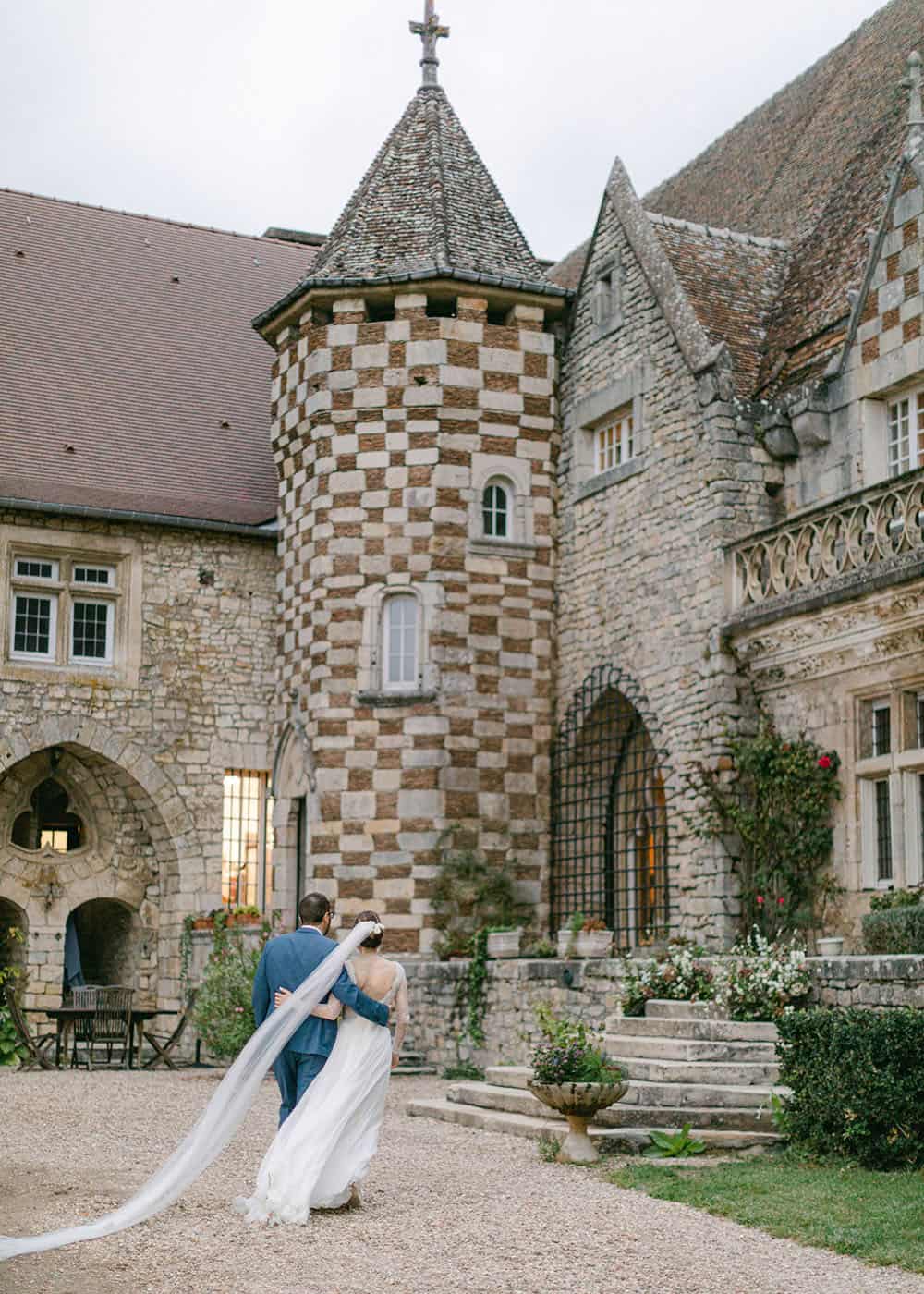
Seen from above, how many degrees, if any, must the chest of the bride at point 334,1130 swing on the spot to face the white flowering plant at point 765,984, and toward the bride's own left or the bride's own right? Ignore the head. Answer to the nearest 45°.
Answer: approximately 45° to the bride's own right

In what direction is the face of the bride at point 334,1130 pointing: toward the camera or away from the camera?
away from the camera

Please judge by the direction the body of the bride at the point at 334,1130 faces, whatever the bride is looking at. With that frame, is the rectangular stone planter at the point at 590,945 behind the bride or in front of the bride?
in front

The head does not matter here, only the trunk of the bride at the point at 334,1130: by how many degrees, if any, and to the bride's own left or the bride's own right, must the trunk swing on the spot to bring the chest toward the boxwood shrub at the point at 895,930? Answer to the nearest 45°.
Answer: approximately 45° to the bride's own right

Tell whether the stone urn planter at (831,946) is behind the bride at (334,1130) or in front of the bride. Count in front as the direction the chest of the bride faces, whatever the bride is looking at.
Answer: in front

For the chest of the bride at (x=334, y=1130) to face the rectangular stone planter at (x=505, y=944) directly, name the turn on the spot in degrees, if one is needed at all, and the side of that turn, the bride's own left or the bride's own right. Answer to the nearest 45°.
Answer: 0° — they already face it

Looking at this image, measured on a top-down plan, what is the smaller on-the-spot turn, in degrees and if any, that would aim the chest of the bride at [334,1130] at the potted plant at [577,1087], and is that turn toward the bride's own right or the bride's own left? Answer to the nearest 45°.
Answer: approximately 45° to the bride's own right

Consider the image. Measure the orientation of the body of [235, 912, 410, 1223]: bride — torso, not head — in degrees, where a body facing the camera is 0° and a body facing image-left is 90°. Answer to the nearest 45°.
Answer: approximately 180°

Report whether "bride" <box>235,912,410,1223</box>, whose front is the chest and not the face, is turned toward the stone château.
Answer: yes
